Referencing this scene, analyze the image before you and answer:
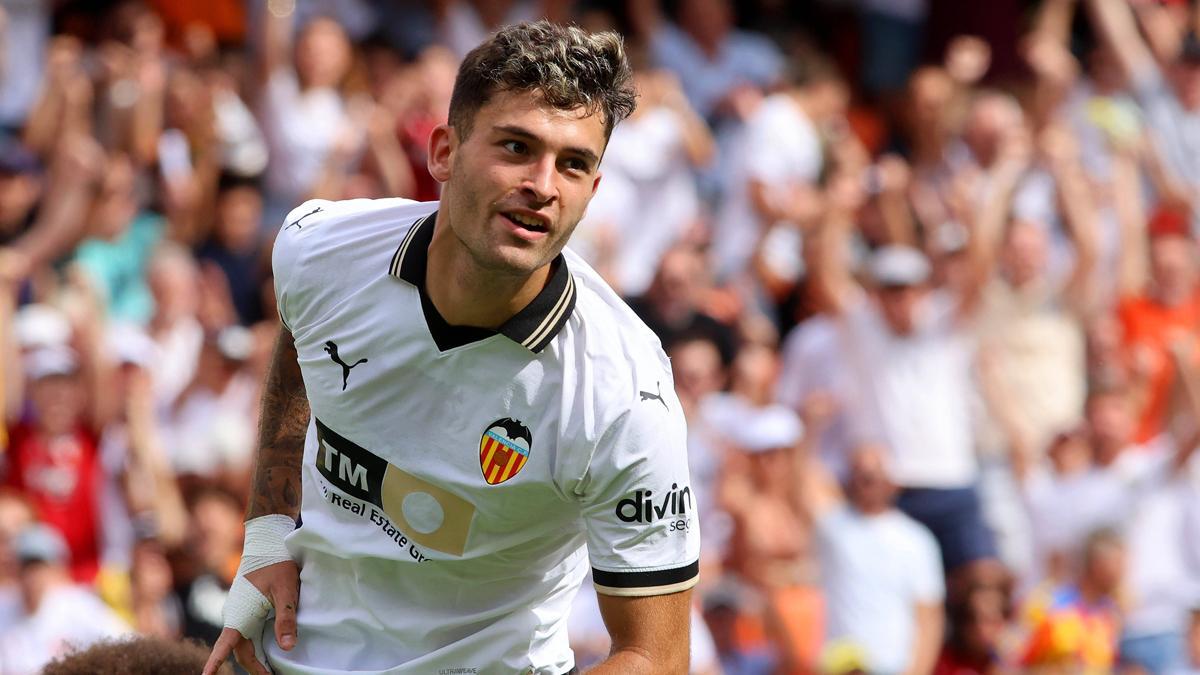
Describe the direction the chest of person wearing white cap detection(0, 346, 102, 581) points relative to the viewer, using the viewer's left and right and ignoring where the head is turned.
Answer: facing the viewer

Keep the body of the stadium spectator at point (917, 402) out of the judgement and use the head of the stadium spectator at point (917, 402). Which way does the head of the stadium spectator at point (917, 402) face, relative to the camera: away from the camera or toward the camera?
toward the camera

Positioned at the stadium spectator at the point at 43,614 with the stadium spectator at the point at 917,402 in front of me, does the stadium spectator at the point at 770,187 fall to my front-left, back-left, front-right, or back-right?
front-left

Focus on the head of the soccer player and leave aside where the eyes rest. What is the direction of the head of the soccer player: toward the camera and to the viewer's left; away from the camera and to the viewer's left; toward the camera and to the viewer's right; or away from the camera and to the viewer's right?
toward the camera and to the viewer's right

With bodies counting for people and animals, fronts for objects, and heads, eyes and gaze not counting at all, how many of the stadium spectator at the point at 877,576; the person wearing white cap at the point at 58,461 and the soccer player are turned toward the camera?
3

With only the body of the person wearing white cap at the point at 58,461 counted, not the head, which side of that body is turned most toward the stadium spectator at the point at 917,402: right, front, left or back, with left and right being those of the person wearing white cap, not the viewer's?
left

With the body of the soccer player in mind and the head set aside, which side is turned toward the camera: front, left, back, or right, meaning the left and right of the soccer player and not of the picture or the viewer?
front

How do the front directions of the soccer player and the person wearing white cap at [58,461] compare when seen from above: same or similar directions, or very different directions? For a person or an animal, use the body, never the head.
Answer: same or similar directions

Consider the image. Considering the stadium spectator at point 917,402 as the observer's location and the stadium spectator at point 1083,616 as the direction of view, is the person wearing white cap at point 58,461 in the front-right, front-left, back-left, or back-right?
back-right

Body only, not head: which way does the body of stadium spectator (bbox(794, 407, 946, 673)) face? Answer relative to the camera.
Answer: toward the camera
